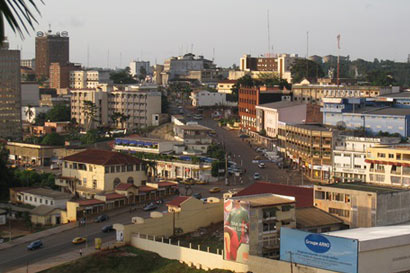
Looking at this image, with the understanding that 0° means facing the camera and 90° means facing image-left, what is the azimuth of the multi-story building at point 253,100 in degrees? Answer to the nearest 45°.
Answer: approximately 45°

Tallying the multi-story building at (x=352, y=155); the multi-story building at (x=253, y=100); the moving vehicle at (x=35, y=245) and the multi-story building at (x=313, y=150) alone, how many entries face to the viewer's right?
0

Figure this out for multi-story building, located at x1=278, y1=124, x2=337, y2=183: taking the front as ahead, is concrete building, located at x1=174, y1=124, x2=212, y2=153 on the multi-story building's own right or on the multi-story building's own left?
on the multi-story building's own right

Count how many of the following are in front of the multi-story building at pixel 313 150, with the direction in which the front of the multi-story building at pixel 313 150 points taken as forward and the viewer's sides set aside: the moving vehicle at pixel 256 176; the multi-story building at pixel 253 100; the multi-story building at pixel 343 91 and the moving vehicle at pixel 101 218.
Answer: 2

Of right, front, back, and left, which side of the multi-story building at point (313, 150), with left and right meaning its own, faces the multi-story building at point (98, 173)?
front

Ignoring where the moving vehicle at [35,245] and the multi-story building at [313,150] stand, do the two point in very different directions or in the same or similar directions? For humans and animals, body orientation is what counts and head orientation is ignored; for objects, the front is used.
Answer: same or similar directions

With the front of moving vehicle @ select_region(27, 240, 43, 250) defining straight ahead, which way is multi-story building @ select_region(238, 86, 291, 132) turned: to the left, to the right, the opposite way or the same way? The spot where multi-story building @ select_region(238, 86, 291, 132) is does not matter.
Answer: the same way

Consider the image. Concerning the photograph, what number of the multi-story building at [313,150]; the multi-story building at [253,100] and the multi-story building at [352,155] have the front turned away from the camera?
0

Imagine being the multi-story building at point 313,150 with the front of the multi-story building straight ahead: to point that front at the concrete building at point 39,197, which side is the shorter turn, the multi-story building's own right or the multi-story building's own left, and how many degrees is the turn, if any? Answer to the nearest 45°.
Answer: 0° — it already faces it

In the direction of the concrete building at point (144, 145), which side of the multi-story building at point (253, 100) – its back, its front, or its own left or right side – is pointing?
front

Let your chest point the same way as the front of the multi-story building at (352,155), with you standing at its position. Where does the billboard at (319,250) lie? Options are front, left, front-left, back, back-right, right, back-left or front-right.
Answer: front

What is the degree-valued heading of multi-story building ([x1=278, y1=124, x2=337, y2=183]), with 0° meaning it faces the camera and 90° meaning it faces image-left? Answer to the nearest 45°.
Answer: approximately 45°

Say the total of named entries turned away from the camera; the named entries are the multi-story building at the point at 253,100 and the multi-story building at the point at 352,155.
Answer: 0

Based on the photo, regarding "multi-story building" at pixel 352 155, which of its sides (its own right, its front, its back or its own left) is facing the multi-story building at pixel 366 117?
back

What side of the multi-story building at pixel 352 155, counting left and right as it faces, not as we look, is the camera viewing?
front
